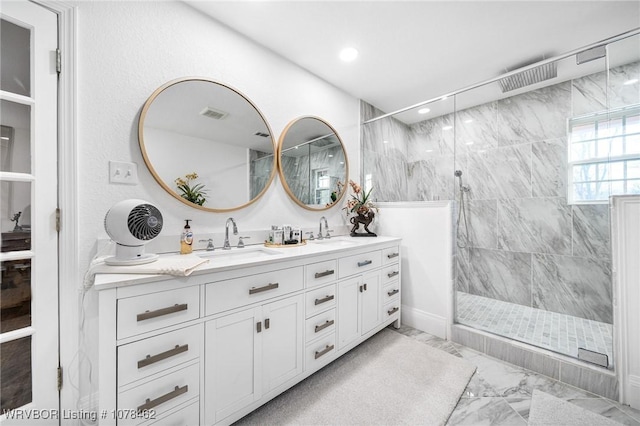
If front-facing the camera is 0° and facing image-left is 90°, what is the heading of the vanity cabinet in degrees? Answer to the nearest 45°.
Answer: approximately 315°

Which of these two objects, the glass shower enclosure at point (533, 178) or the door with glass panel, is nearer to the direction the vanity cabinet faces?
the glass shower enclosure

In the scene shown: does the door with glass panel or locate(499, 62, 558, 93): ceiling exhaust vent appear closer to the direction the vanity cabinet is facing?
the ceiling exhaust vent

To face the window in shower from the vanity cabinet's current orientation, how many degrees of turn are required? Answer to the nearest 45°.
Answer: approximately 45° to its left

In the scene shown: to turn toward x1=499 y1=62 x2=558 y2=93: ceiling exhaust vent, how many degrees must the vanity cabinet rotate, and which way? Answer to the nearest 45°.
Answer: approximately 45° to its left
